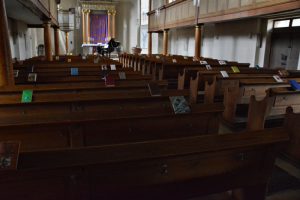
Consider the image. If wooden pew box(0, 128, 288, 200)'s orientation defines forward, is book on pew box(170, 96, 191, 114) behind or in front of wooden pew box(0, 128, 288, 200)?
in front

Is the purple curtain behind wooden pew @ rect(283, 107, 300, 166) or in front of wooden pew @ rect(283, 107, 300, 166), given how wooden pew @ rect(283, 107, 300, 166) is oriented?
in front

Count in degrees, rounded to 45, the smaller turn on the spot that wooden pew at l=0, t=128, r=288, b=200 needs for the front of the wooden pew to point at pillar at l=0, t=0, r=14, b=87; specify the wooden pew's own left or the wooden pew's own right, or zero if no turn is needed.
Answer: approximately 45° to the wooden pew's own left

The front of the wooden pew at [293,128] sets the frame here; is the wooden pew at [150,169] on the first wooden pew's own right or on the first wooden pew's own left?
on the first wooden pew's own left

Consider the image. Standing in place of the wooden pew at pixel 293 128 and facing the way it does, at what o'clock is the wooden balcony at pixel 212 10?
The wooden balcony is roughly at 1 o'clock from the wooden pew.

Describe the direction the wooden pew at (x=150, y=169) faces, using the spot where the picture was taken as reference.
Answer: facing away from the viewer

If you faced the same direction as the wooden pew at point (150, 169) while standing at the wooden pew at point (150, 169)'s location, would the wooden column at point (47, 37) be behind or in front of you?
in front

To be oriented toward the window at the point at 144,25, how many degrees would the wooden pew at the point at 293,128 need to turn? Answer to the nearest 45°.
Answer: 0° — it already faces it

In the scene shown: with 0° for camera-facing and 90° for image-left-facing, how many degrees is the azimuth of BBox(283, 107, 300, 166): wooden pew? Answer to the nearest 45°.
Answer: approximately 135°

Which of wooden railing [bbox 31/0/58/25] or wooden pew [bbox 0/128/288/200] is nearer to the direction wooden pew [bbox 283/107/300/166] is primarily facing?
the wooden railing
